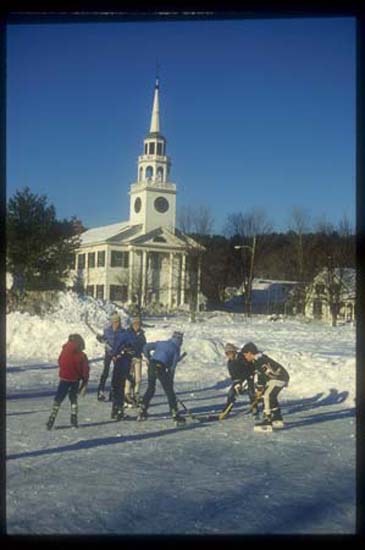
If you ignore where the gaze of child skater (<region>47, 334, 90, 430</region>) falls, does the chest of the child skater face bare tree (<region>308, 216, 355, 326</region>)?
yes

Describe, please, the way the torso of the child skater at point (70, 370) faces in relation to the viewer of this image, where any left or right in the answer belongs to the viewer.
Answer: facing away from the viewer and to the right of the viewer

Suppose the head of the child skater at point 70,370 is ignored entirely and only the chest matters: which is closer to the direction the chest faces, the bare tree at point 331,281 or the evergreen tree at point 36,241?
the bare tree

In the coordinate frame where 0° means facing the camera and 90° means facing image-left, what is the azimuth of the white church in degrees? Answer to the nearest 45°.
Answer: approximately 315°

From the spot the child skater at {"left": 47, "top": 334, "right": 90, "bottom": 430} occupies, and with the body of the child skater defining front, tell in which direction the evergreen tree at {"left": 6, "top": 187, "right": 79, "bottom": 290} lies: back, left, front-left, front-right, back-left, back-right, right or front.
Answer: front-left

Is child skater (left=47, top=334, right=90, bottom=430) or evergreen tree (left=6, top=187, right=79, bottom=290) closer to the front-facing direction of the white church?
the child skater

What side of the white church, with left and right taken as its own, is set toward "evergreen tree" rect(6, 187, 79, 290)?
right

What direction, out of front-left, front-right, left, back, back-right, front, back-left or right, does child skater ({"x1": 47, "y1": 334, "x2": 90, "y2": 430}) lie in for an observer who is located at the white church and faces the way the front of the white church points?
front-right
